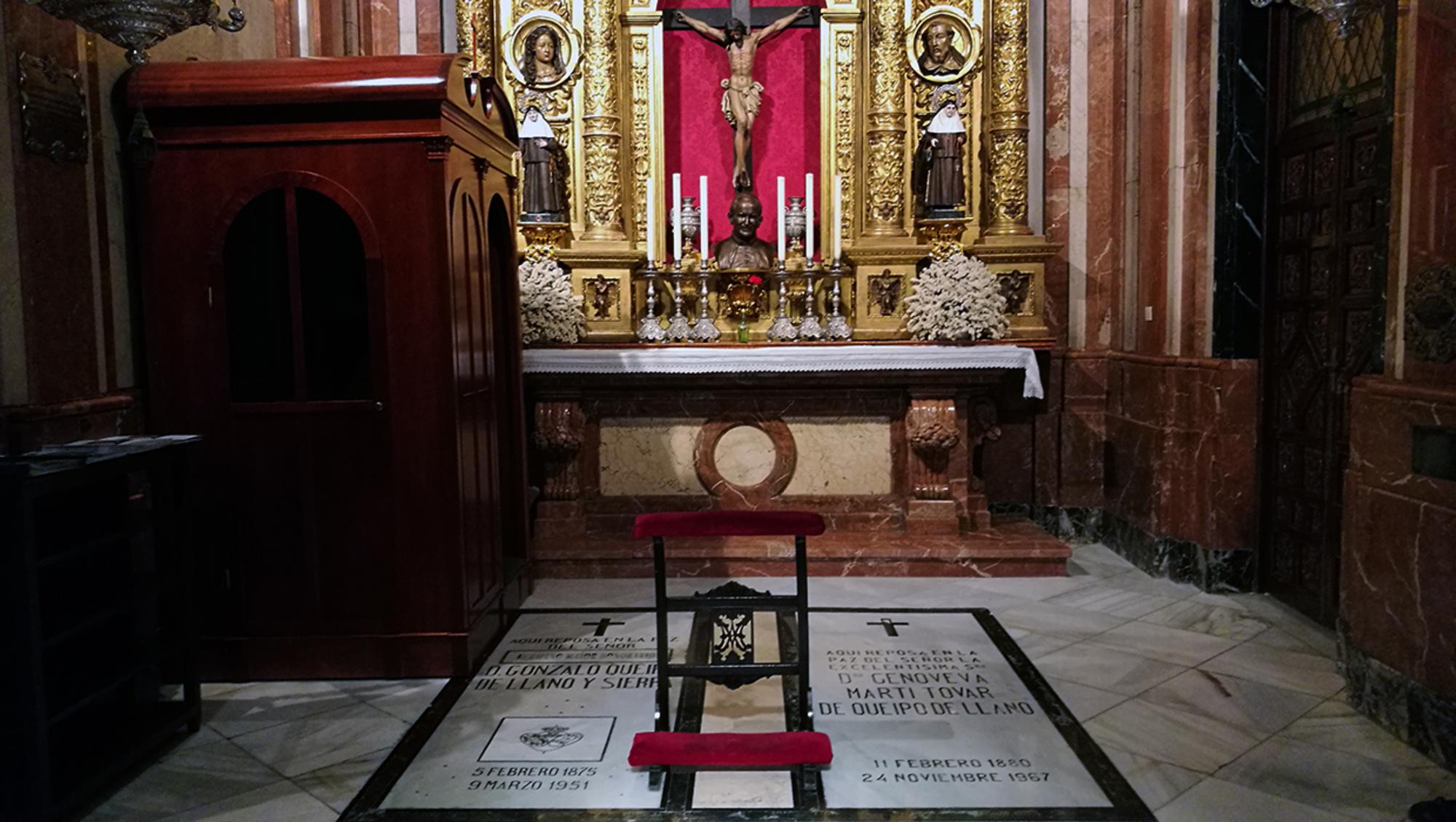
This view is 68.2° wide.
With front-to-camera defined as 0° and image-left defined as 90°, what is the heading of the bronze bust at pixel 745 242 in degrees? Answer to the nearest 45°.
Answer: approximately 0°

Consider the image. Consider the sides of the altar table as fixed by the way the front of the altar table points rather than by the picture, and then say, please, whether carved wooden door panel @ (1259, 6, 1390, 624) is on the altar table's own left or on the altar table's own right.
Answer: on the altar table's own left
